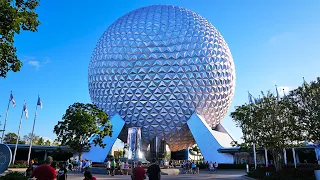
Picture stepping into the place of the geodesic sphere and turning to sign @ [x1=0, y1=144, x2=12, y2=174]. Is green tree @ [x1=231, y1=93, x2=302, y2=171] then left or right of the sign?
left

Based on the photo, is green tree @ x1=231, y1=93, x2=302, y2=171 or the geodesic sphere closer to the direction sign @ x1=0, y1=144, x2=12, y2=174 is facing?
the green tree

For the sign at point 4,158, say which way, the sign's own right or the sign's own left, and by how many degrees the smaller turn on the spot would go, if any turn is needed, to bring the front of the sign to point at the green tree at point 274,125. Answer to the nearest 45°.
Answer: approximately 90° to the sign's own left

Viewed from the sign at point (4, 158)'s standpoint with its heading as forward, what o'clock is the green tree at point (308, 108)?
The green tree is roughly at 10 o'clock from the sign.

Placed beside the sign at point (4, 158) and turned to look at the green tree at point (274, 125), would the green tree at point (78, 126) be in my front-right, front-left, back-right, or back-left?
front-left

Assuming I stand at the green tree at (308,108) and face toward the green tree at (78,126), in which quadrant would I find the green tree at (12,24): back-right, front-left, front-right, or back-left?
front-left

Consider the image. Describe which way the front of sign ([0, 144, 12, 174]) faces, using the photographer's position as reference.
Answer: facing the viewer

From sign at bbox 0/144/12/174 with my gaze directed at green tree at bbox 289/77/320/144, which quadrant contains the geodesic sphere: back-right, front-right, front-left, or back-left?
front-left

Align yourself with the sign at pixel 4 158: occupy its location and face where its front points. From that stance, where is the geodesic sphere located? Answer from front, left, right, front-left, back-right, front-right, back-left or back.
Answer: back-left
